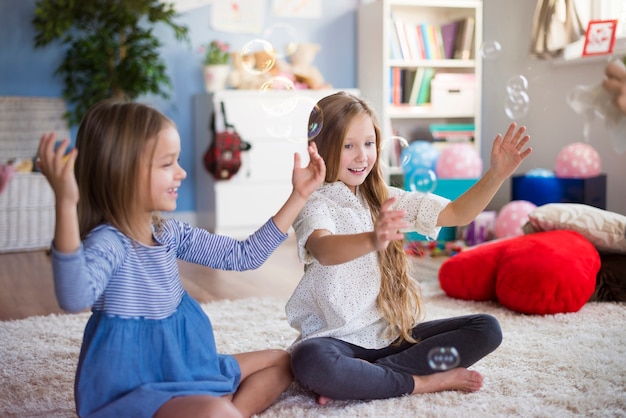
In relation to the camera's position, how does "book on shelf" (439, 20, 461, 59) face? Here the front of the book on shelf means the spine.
facing the viewer

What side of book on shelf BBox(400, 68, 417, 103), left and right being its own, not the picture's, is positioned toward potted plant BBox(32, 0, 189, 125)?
right

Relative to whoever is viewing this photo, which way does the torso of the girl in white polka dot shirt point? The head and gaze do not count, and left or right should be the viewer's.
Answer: facing the viewer and to the right of the viewer

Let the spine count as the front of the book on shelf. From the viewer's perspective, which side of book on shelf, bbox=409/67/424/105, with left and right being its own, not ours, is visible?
front

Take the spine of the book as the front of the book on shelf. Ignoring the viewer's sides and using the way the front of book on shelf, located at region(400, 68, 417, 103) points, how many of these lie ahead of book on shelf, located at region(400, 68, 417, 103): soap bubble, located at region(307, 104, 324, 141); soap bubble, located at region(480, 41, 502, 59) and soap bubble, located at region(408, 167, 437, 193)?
3

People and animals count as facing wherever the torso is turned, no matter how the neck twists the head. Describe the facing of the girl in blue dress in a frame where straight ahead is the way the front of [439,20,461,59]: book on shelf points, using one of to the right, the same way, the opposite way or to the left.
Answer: to the left

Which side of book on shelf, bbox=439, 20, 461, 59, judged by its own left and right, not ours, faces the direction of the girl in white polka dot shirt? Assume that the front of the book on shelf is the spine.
front

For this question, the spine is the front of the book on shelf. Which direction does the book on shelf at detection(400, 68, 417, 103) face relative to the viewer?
toward the camera

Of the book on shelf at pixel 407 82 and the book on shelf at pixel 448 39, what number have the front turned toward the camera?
2

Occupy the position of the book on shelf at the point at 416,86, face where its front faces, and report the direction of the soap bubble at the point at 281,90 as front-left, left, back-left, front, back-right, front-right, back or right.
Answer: front

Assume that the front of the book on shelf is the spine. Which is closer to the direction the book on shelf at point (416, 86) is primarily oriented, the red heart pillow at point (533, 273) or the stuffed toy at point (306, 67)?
the red heart pillow

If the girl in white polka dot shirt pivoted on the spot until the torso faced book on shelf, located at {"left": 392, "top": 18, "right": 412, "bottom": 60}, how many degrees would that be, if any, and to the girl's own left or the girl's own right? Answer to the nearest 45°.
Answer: approximately 135° to the girl's own left

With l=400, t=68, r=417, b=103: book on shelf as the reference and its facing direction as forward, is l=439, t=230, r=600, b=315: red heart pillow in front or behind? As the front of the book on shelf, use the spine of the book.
in front

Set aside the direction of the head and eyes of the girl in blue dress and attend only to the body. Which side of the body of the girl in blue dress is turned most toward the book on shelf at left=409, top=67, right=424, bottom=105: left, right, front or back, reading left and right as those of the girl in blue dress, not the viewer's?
left

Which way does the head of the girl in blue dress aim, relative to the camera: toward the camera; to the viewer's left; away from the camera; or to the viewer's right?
to the viewer's right
